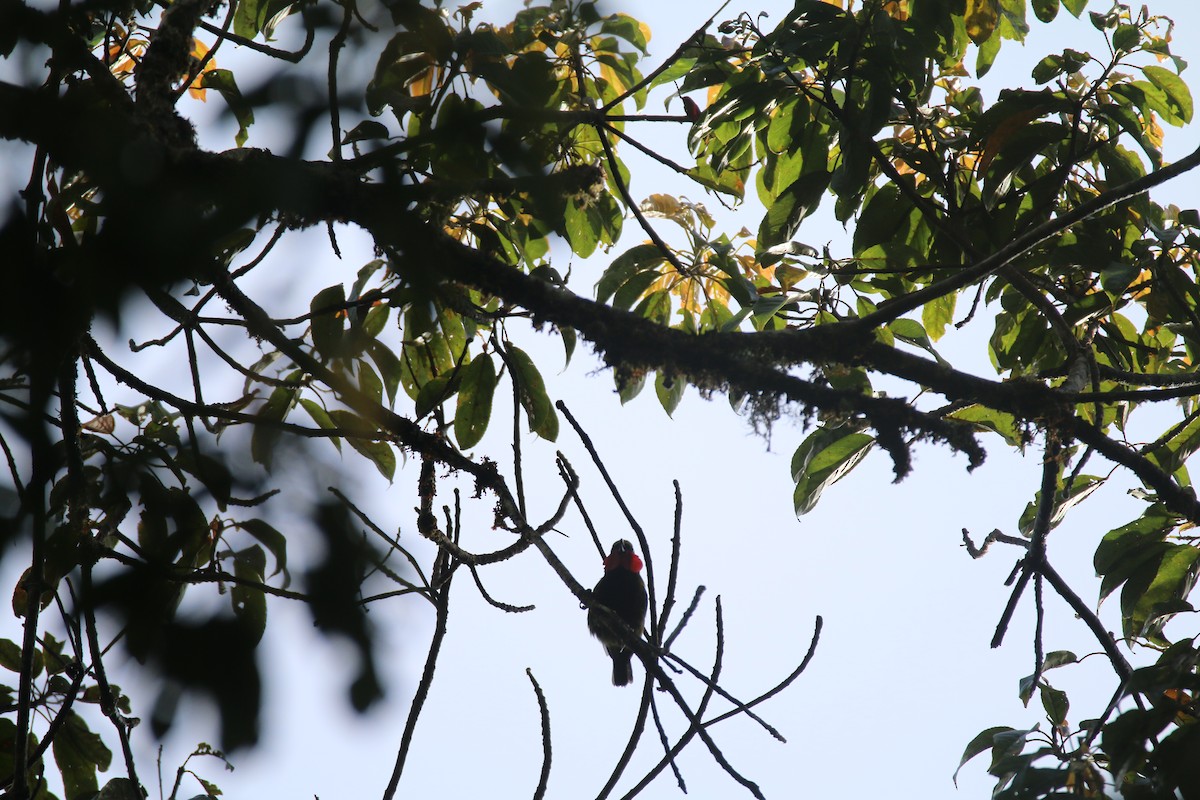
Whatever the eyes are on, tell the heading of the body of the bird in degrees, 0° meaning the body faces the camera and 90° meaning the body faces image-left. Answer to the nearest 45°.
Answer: approximately 0°
